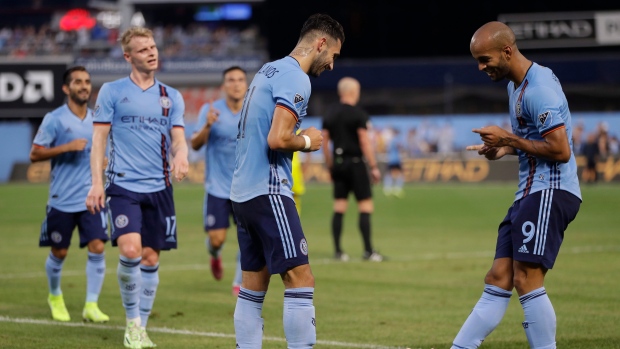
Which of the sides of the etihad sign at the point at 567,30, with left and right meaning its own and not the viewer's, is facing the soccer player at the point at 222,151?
front

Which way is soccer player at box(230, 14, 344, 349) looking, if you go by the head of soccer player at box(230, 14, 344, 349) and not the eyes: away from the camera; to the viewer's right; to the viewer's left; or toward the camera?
to the viewer's right

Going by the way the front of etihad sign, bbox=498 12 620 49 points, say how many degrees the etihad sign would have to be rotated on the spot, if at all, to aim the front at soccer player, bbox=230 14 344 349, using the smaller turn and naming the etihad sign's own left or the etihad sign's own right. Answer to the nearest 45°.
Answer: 0° — it already faces them

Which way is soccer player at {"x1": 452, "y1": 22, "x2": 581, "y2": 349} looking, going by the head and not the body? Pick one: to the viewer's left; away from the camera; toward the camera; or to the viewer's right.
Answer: to the viewer's left

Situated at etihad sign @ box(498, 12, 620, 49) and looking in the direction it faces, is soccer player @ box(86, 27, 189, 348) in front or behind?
in front

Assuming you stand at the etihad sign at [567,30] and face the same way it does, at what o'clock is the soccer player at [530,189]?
The soccer player is roughly at 12 o'clock from the etihad sign.

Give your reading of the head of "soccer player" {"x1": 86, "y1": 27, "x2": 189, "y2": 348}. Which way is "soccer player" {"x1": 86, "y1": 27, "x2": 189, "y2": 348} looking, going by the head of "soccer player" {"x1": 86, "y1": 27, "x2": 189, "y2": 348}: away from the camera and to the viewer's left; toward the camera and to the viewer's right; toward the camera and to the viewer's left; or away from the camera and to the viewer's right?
toward the camera and to the viewer's right

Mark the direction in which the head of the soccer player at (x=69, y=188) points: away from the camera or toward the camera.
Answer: toward the camera

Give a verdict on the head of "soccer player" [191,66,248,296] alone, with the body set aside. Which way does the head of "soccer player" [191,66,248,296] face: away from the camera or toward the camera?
toward the camera

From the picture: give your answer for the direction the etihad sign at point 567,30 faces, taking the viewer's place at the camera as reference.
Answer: facing the viewer

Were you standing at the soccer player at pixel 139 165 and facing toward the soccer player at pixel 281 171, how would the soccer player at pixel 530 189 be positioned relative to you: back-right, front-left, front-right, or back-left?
front-left
